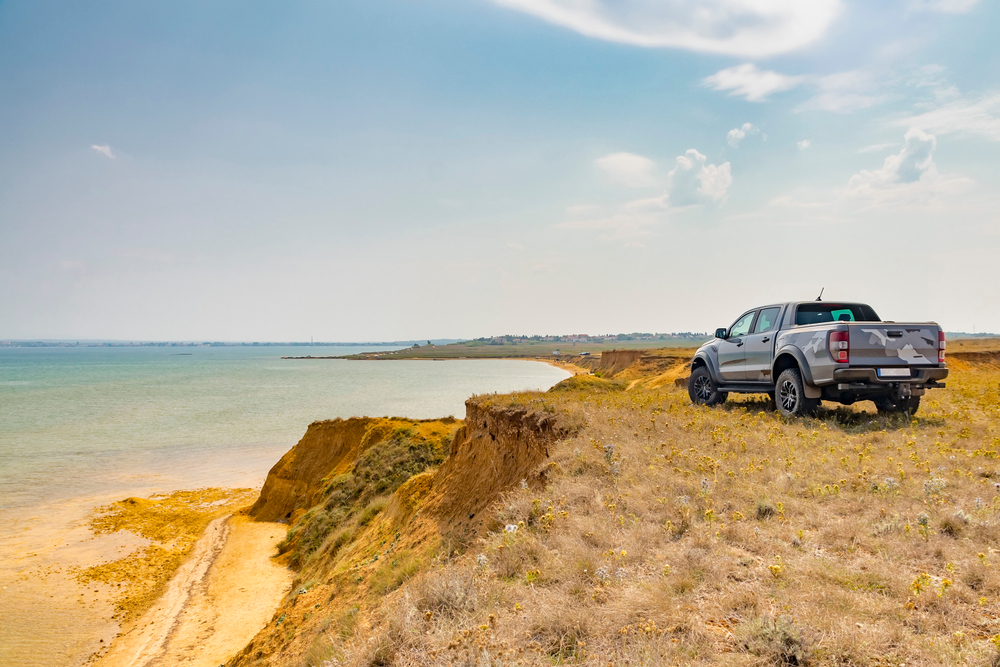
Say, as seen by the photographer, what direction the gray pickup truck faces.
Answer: facing away from the viewer and to the left of the viewer

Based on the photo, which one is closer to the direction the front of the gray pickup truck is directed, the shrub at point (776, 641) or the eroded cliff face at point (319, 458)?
the eroded cliff face

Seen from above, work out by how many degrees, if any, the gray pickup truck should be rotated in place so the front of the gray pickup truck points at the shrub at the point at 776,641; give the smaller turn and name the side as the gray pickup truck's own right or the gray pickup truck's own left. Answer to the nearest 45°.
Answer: approximately 135° to the gray pickup truck's own left

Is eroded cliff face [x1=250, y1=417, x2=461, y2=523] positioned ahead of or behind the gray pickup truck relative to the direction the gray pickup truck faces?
ahead
